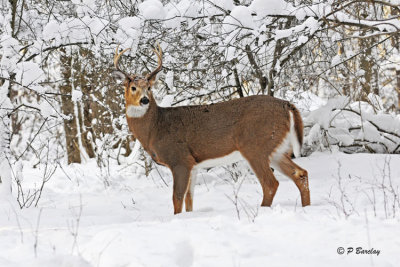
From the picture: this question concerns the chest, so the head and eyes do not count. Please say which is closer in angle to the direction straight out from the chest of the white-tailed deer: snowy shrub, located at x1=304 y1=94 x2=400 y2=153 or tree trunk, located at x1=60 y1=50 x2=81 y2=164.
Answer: the tree trunk

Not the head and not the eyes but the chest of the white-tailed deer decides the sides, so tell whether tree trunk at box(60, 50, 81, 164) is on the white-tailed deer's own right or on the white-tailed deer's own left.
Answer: on the white-tailed deer's own right

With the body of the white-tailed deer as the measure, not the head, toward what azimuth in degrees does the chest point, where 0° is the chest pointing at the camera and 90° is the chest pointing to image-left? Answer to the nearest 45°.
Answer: approximately 90°

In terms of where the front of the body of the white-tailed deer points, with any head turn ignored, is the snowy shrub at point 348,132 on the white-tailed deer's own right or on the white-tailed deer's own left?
on the white-tailed deer's own right
